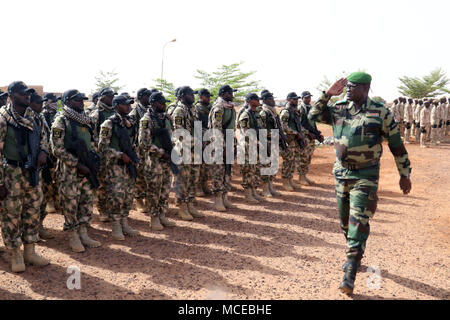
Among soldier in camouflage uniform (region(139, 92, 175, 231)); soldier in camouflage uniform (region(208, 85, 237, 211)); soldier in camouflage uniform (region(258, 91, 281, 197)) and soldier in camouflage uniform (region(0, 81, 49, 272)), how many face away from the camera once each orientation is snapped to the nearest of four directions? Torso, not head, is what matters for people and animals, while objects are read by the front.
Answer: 0

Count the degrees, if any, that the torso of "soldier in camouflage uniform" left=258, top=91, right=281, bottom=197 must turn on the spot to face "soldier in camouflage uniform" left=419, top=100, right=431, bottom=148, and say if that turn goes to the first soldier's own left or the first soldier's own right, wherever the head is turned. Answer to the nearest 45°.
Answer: approximately 90° to the first soldier's own left

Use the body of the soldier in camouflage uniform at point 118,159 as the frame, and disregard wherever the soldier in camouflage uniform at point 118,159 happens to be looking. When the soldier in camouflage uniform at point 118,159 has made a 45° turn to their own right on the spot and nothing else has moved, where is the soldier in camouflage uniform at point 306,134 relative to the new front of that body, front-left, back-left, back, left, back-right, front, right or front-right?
back-left

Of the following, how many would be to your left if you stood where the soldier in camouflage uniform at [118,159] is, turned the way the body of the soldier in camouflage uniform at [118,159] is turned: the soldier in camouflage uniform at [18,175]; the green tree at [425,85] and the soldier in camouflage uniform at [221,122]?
2

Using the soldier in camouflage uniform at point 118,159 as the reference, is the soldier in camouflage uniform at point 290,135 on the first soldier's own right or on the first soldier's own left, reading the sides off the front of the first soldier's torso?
on the first soldier's own left

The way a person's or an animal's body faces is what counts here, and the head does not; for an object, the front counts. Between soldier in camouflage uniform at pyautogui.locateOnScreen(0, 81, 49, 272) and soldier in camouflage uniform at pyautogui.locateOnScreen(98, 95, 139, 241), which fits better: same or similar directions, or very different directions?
same or similar directions

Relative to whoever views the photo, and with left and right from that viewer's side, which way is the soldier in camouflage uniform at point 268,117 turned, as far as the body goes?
facing the viewer and to the right of the viewer

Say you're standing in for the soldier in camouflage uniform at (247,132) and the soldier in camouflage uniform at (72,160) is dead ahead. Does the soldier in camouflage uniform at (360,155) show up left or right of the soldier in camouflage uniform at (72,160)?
left

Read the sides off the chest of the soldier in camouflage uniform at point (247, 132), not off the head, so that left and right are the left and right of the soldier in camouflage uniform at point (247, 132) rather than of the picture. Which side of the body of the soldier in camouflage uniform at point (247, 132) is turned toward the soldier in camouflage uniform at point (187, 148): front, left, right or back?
right

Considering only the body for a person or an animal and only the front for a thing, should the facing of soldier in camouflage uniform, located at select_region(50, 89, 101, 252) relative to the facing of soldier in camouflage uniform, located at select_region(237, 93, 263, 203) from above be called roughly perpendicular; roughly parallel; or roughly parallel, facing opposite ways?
roughly parallel

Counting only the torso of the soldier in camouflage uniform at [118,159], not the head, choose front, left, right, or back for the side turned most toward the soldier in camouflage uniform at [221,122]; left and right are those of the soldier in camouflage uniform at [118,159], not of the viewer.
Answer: left

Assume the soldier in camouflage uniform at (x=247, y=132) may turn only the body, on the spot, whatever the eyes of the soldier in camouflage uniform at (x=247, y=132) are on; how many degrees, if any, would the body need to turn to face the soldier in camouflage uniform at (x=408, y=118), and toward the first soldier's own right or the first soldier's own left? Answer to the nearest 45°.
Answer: approximately 90° to the first soldier's own left

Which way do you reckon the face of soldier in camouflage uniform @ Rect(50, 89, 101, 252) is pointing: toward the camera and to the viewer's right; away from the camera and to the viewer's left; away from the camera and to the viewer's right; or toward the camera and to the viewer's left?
toward the camera and to the viewer's right

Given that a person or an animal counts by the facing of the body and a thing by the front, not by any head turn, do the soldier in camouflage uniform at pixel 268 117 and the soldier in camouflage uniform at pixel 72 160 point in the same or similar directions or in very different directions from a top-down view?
same or similar directions

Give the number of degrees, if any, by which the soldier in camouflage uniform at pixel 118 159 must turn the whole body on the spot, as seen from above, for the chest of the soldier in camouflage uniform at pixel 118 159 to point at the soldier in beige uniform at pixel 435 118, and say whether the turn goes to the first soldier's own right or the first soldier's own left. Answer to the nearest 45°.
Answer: approximately 90° to the first soldier's own left

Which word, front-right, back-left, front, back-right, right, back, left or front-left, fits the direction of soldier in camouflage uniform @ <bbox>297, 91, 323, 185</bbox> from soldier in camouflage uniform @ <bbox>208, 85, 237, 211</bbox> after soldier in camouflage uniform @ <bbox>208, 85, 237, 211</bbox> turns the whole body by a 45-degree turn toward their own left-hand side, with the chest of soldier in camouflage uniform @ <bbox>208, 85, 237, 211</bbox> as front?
front-left
